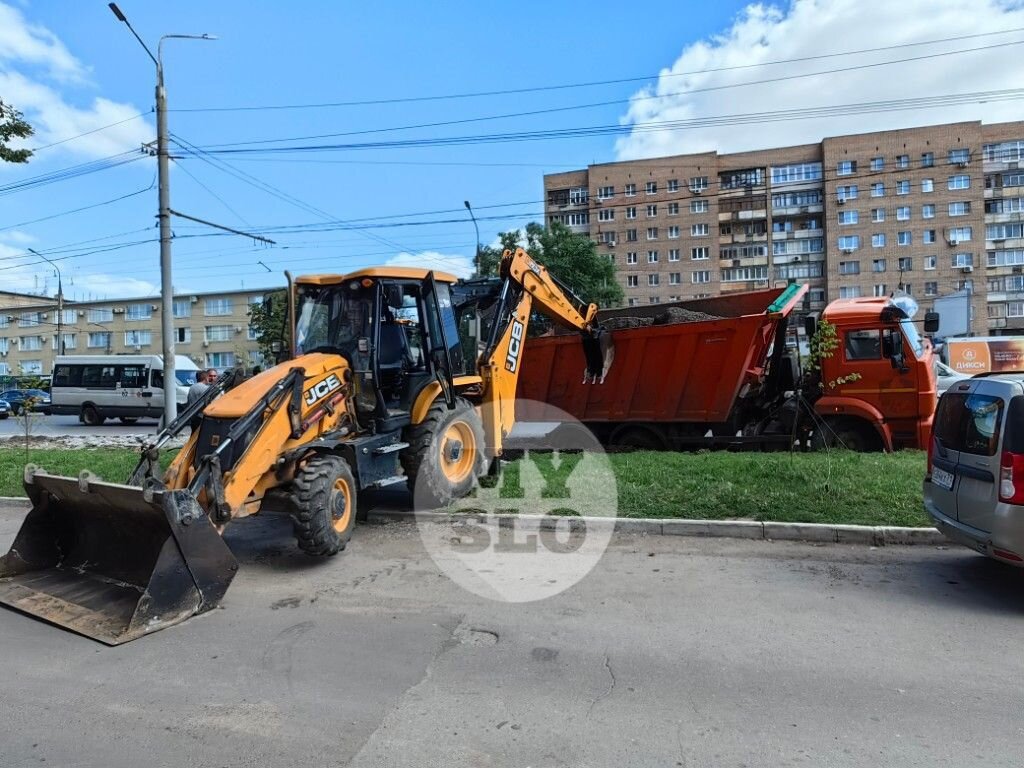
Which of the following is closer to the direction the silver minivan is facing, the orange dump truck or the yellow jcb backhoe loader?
the orange dump truck

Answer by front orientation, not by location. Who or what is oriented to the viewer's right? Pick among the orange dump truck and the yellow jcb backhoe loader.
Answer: the orange dump truck

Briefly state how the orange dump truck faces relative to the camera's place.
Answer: facing to the right of the viewer

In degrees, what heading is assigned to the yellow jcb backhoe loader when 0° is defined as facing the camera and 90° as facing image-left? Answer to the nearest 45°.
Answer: approximately 45°

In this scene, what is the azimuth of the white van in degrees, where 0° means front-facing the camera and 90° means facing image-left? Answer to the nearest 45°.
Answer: approximately 270°

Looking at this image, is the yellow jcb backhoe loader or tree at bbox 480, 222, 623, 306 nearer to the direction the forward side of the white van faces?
the tree

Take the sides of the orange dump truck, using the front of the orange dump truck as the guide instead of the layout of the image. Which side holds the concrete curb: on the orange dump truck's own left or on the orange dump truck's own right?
on the orange dump truck's own right

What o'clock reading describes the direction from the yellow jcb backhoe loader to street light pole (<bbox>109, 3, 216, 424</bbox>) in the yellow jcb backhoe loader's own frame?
The street light pole is roughly at 4 o'clock from the yellow jcb backhoe loader.

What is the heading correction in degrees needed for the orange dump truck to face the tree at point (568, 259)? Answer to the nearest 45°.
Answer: approximately 90° to its left

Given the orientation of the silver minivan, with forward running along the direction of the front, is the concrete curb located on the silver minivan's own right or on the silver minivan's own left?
on the silver minivan's own left

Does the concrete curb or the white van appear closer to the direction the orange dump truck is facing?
the concrete curb

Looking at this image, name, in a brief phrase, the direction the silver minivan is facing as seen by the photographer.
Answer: facing away from the viewer and to the right of the viewer
